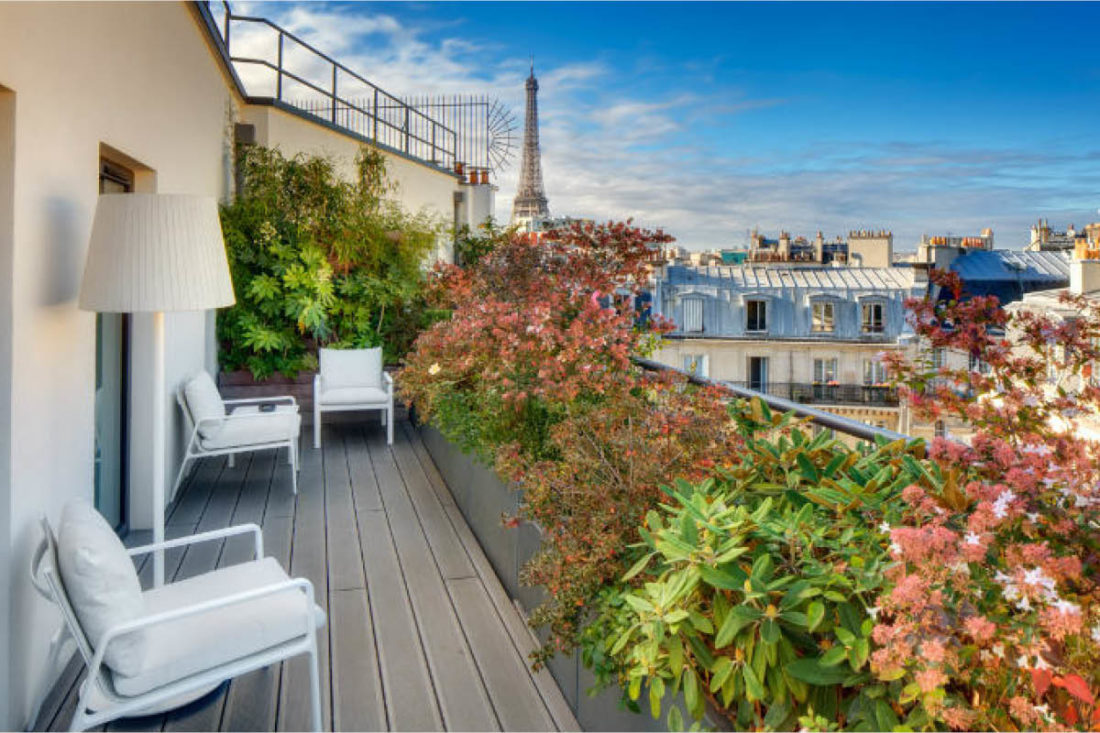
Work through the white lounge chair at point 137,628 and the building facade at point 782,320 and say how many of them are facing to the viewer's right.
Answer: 1

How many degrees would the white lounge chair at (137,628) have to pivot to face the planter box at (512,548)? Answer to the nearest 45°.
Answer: approximately 45° to its left

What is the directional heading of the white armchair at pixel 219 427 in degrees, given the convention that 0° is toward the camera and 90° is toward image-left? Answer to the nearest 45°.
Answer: approximately 270°

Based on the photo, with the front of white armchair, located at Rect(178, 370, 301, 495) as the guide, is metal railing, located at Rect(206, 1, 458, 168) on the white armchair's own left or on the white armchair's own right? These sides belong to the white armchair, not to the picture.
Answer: on the white armchair's own left

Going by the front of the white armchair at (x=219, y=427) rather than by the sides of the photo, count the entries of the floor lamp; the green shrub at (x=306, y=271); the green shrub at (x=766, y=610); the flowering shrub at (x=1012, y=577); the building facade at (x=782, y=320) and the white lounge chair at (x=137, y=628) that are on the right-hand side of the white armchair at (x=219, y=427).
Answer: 4

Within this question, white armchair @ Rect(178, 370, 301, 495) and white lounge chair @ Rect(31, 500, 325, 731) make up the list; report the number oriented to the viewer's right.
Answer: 2

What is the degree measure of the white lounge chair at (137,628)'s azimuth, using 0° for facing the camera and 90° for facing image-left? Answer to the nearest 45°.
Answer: approximately 270°

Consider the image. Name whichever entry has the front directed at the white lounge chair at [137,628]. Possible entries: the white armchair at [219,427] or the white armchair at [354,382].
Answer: the white armchair at [354,382]

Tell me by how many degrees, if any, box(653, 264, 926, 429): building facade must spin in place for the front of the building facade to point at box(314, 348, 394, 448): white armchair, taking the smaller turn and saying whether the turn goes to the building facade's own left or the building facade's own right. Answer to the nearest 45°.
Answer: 0° — it already faces it
